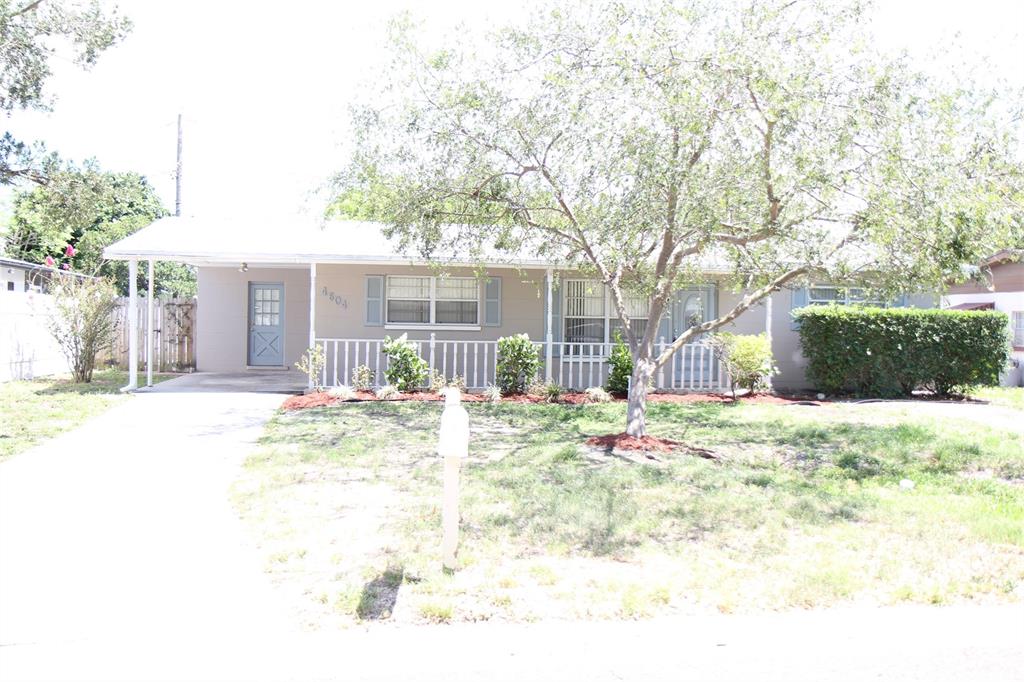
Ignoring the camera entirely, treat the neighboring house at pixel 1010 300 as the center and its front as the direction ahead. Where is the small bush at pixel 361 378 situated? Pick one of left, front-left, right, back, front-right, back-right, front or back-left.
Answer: front-right

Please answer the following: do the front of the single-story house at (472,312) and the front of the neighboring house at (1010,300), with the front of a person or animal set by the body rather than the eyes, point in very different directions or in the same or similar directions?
same or similar directions

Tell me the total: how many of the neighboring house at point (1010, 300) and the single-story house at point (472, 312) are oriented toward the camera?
2

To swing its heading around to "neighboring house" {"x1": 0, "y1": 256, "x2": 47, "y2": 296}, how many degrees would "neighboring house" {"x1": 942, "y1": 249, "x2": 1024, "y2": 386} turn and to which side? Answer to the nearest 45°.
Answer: approximately 90° to its right

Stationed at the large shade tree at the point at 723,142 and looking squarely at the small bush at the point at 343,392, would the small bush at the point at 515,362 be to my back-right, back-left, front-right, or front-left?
front-right

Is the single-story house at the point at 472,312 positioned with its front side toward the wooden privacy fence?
no

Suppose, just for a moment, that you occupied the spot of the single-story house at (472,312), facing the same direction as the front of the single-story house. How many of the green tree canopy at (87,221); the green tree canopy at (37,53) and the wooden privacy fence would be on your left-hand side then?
0

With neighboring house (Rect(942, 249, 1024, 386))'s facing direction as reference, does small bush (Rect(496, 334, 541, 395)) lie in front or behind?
in front

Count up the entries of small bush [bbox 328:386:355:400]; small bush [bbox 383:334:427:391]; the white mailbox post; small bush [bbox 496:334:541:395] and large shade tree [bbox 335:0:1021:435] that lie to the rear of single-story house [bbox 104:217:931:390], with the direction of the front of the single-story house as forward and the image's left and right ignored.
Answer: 0

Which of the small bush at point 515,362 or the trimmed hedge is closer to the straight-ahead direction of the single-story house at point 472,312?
the small bush

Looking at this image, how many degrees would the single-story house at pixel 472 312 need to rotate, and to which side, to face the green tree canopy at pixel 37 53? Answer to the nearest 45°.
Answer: approximately 45° to its right

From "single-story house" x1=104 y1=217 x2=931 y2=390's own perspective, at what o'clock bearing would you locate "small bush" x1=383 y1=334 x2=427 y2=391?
The small bush is roughly at 1 o'clock from the single-story house.

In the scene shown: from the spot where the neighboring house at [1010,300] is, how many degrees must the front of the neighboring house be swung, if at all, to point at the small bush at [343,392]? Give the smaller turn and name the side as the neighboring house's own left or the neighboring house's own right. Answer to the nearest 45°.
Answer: approximately 45° to the neighboring house's own right

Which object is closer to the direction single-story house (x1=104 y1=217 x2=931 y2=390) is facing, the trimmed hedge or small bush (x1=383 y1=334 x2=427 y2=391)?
the small bush

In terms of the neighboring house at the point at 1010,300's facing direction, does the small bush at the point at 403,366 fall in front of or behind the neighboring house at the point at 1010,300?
in front

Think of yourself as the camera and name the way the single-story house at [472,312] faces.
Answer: facing the viewer

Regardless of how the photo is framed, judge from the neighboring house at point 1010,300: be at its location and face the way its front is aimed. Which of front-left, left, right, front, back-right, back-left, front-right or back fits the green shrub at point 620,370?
front-right

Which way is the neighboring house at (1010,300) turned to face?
toward the camera
